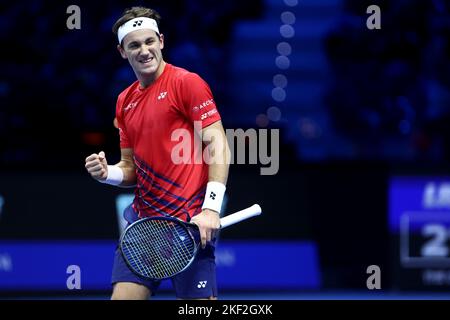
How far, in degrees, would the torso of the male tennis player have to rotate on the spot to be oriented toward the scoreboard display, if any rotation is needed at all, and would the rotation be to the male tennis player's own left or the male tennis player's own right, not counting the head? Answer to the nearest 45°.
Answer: approximately 180°

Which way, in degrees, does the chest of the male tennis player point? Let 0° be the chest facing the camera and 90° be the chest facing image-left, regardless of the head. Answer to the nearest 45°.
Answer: approximately 45°

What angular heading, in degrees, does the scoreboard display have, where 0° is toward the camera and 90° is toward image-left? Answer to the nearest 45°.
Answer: approximately 0°

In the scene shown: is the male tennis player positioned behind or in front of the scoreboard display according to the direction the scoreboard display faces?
in front
